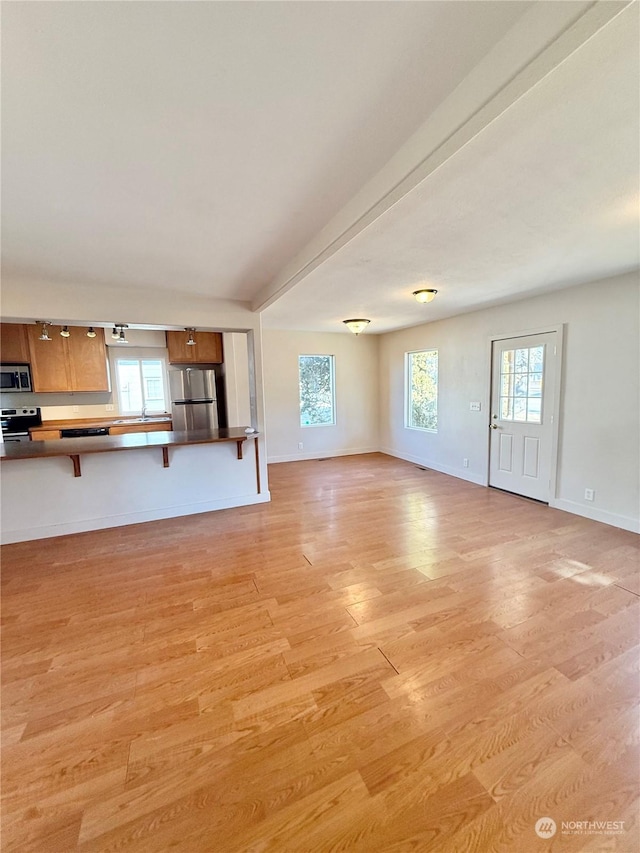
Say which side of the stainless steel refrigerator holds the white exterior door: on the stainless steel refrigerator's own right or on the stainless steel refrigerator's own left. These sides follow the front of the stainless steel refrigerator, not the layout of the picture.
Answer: on the stainless steel refrigerator's own left

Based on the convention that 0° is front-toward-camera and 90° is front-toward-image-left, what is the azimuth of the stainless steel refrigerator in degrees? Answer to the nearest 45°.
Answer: approximately 0°

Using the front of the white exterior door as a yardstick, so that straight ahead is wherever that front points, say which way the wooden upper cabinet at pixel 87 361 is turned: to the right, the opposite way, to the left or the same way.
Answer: to the left

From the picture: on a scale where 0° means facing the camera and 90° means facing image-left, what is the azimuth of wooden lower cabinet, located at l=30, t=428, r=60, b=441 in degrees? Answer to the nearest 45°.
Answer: approximately 0°

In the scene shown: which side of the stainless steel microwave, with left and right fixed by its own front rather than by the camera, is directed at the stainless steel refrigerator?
left

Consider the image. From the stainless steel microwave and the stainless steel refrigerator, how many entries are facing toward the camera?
2

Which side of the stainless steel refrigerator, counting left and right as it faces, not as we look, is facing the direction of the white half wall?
front
